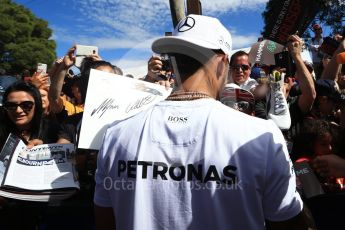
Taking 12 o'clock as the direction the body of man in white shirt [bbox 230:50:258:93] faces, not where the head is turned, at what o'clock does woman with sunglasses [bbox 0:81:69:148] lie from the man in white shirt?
The woman with sunglasses is roughly at 2 o'clock from the man in white shirt.

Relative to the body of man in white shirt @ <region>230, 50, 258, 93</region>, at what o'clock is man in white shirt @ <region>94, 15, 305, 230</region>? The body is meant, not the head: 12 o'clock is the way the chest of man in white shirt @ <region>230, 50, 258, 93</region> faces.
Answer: man in white shirt @ <region>94, 15, 305, 230</region> is roughly at 12 o'clock from man in white shirt @ <region>230, 50, 258, 93</region>.

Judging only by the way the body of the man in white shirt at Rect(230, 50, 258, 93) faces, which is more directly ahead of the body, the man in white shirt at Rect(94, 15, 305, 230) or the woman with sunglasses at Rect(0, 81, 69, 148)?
the man in white shirt

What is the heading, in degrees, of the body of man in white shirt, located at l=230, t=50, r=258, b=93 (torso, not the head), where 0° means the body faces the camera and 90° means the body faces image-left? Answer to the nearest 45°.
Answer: approximately 0°
